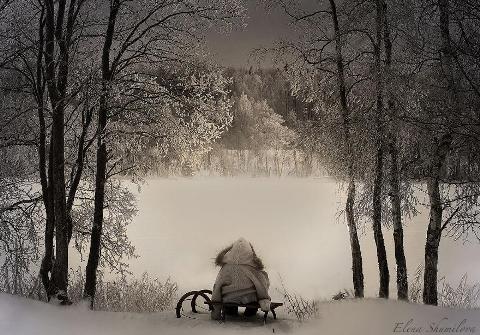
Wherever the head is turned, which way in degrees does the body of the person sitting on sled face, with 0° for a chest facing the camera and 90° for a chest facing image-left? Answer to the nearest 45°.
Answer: approximately 180°

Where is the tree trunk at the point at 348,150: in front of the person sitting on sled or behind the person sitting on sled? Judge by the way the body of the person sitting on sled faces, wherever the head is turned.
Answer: in front

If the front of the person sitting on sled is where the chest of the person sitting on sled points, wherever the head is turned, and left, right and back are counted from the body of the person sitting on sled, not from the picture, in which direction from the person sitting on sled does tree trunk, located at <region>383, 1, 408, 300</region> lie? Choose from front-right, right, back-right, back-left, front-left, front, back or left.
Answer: front-right

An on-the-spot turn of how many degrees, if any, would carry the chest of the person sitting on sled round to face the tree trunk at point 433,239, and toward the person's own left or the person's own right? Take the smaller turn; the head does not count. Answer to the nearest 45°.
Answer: approximately 45° to the person's own right

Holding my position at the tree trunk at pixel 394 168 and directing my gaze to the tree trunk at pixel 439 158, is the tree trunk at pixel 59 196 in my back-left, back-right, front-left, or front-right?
back-right

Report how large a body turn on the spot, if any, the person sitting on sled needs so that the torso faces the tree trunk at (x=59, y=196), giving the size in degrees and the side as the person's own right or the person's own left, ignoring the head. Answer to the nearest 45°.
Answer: approximately 45° to the person's own left
